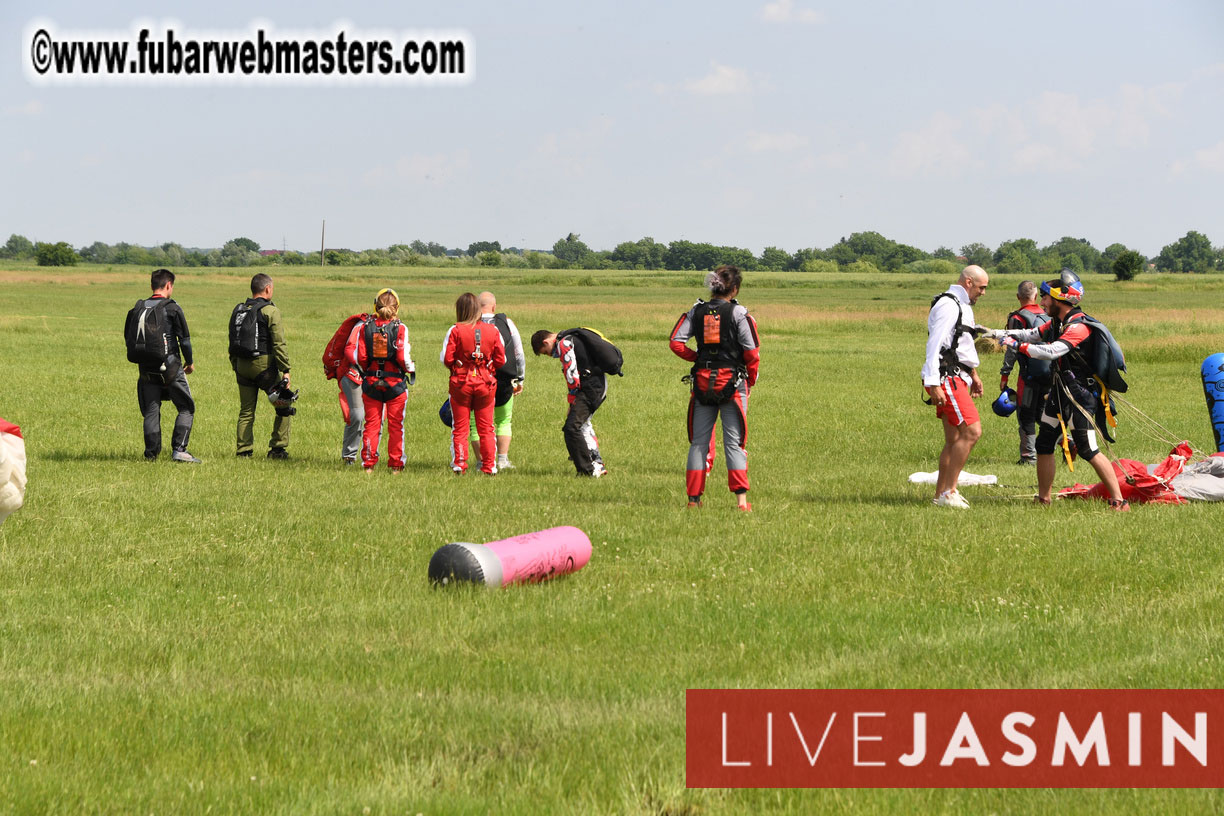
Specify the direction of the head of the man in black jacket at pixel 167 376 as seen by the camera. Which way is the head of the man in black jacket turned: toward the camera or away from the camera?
away from the camera

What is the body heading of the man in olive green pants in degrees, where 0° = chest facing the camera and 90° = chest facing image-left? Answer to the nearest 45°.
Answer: approximately 225°

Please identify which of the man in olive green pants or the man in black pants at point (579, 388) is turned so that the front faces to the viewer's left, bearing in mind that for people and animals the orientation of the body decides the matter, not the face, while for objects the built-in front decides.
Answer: the man in black pants

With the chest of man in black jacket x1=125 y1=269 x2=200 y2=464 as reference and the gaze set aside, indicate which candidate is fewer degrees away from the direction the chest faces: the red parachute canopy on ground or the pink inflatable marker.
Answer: the red parachute canopy on ground

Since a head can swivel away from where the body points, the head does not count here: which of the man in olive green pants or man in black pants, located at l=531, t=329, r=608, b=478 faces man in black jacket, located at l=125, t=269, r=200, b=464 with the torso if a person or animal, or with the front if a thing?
the man in black pants

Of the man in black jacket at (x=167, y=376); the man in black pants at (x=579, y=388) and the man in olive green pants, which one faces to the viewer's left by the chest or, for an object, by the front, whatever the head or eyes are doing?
the man in black pants

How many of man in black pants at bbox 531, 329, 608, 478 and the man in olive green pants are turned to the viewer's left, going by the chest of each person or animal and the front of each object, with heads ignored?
1

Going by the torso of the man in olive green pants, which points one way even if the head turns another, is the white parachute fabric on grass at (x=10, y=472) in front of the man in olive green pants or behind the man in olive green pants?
behind

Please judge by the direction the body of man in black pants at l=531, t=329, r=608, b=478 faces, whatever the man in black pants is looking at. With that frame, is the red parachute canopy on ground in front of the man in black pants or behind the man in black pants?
behind

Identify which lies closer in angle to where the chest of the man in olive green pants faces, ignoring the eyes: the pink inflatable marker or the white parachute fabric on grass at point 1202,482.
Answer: the white parachute fabric on grass

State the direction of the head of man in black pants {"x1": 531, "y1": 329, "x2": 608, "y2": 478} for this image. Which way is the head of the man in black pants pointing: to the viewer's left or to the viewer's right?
to the viewer's left

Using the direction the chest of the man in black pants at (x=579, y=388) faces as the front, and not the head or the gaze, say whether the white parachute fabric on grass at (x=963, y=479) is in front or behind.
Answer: behind

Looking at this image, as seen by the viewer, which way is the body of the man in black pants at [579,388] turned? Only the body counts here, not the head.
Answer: to the viewer's left

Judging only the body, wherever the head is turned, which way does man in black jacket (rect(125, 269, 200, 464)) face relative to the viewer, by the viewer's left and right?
facing away from the viewer and to the right of the viewer

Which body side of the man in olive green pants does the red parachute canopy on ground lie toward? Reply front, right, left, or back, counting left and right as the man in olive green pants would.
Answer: right

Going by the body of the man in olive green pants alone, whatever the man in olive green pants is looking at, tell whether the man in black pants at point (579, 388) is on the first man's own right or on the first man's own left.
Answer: on the first man's own right
